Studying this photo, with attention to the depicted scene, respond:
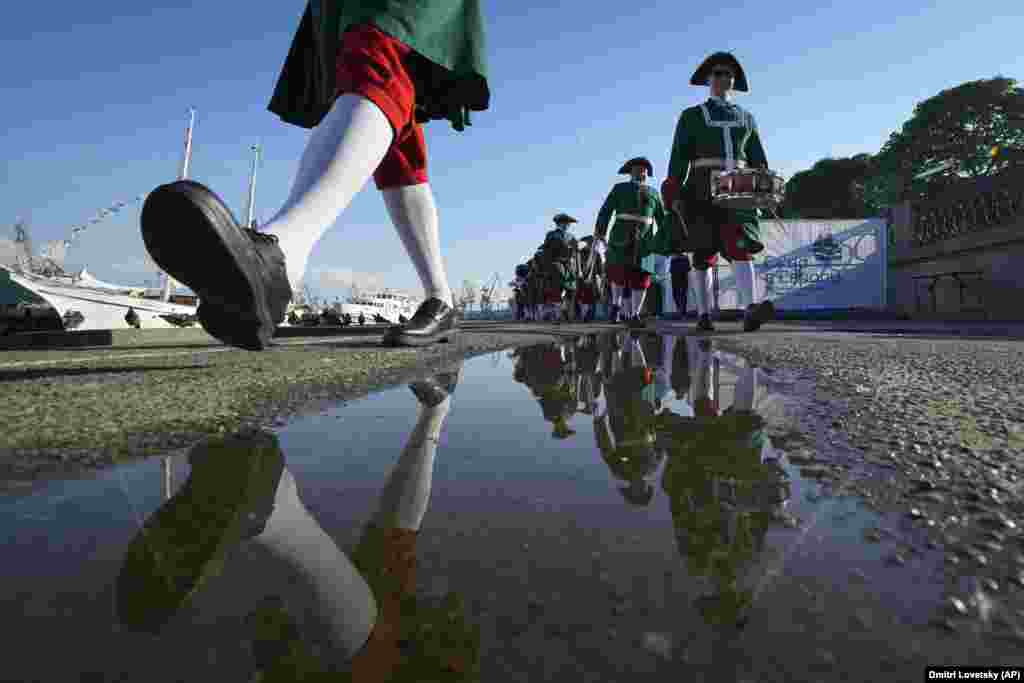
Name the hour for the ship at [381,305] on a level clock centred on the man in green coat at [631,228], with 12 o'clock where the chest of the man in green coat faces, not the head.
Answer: The ship is roughly at 5 o'clock from the man in green coat.

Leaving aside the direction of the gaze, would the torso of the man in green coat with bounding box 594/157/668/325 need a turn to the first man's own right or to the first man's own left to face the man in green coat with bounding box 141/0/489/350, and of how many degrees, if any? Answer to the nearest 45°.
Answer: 0° — they already face them

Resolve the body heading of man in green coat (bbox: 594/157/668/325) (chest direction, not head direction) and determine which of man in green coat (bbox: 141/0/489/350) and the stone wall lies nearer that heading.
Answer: the man in green coat

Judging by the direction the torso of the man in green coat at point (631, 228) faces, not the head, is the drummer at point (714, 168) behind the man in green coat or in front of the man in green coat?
in front

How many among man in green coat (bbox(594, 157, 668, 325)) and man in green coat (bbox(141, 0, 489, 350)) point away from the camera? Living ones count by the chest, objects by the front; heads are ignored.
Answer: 0
